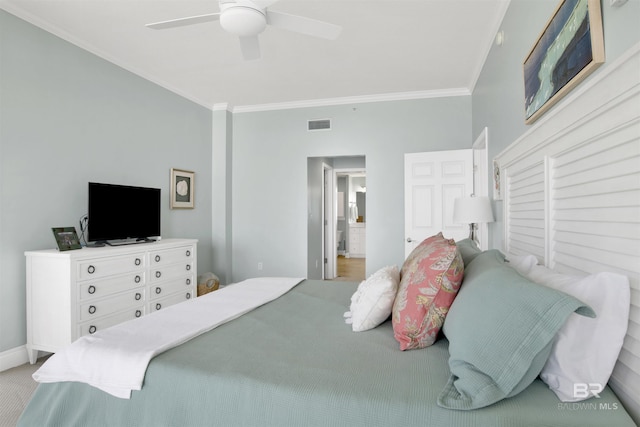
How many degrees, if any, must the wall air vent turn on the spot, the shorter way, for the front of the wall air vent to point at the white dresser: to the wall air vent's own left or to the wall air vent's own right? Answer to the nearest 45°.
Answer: approximately 45° to the wall air vent's own right

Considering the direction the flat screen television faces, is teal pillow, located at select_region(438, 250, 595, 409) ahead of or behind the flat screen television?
ahead

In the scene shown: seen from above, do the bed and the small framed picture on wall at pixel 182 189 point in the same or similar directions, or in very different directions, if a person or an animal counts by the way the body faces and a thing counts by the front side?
very different directions

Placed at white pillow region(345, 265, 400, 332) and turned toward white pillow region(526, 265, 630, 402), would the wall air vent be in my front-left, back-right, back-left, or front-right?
back-left

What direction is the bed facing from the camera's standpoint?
to the viewer's left

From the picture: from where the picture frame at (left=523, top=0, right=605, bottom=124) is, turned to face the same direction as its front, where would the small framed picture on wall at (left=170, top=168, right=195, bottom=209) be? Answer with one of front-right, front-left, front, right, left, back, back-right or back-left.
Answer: front-right

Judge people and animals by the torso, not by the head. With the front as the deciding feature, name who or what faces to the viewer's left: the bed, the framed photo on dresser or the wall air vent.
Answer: the bed

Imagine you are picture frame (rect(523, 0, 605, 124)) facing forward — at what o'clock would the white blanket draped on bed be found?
The white blanket draped on bed is roughly at 12 o'clock from the picture frame.

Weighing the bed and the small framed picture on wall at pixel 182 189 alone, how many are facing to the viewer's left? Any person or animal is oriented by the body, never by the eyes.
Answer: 1

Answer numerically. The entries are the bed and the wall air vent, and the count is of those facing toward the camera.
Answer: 1

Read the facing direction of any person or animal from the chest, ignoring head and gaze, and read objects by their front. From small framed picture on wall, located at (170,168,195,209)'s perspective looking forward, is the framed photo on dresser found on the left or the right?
on its right

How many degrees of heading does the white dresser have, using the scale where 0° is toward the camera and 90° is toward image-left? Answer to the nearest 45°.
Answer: approximately 315°
